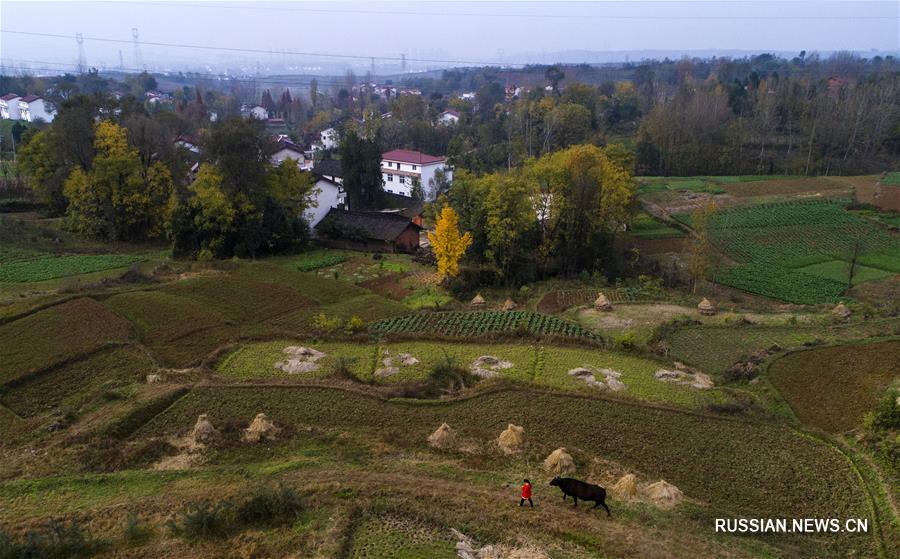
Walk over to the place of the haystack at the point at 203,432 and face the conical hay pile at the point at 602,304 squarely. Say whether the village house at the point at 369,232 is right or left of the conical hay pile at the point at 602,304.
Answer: left

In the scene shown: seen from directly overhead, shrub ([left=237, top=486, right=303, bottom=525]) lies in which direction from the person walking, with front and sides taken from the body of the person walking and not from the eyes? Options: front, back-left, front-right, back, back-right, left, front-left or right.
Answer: front

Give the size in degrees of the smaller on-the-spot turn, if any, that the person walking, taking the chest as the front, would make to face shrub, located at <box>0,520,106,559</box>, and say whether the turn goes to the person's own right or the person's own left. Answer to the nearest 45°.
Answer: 0° — they already face it

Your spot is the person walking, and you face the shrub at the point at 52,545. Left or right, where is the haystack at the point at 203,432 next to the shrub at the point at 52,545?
right

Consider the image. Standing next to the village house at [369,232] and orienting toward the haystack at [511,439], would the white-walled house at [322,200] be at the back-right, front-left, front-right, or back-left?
back-right

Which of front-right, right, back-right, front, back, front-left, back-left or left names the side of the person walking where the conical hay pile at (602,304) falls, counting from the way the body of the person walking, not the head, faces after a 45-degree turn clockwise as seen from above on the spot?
front-right

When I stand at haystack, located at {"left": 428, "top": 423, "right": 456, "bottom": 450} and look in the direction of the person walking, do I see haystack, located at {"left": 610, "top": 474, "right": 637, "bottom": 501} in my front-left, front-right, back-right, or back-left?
front-left

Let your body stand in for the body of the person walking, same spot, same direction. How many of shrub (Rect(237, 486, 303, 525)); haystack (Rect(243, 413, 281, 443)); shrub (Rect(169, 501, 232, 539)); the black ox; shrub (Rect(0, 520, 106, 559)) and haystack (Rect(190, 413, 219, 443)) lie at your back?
1

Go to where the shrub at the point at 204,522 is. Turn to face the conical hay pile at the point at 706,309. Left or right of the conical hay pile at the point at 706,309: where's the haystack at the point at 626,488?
right

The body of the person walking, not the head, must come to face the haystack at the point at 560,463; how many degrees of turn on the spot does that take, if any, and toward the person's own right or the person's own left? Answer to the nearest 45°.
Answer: approximately 90° to the person's own right

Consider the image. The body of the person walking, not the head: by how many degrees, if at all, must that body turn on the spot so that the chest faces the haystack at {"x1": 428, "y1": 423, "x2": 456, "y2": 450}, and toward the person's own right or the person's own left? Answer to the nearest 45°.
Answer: approximately 45° to the person's own right

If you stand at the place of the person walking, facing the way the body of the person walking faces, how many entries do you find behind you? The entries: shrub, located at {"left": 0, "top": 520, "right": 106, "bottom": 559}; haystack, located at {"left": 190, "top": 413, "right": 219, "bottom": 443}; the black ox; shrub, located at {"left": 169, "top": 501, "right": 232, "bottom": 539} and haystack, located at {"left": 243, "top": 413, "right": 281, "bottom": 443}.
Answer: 1

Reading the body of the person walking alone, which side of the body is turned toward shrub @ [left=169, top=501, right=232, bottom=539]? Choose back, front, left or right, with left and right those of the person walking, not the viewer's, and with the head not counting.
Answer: front

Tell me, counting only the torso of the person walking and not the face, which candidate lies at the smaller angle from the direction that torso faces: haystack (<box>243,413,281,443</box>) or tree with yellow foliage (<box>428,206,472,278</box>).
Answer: the haystack

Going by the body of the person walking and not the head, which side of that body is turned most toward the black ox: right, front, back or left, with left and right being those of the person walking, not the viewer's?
back

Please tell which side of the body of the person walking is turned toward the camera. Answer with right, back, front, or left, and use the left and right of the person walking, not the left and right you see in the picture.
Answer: left
